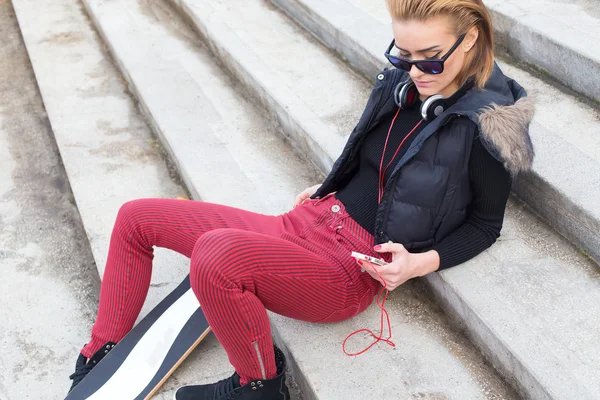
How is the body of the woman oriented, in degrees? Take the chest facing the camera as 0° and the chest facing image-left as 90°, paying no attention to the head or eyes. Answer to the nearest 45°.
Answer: approximately 45°

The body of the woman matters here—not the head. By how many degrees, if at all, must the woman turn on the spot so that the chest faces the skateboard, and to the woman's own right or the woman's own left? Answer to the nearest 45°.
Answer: approximately 45° to the woman's own right

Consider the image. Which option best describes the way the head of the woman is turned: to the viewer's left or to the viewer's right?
to the viewer's left
